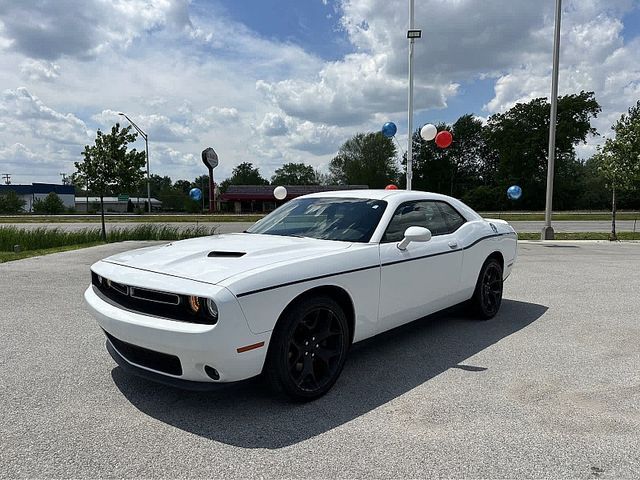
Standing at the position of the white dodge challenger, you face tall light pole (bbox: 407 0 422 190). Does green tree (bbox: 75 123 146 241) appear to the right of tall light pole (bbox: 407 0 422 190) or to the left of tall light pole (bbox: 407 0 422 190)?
left

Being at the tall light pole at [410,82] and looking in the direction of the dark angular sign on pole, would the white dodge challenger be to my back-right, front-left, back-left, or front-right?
back-left

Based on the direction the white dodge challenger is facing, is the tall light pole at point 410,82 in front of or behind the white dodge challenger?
behind

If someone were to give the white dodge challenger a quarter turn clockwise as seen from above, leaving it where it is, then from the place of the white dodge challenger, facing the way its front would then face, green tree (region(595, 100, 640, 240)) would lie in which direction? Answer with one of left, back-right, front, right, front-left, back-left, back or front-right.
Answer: right

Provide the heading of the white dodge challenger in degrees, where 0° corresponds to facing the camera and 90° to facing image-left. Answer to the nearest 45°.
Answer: approximately 45°

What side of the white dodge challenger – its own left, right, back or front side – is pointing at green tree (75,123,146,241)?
right

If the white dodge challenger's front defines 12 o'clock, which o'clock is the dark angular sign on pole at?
The dark angular sign on pole is roughly at 4 o'clock from the white dodge challenger.
